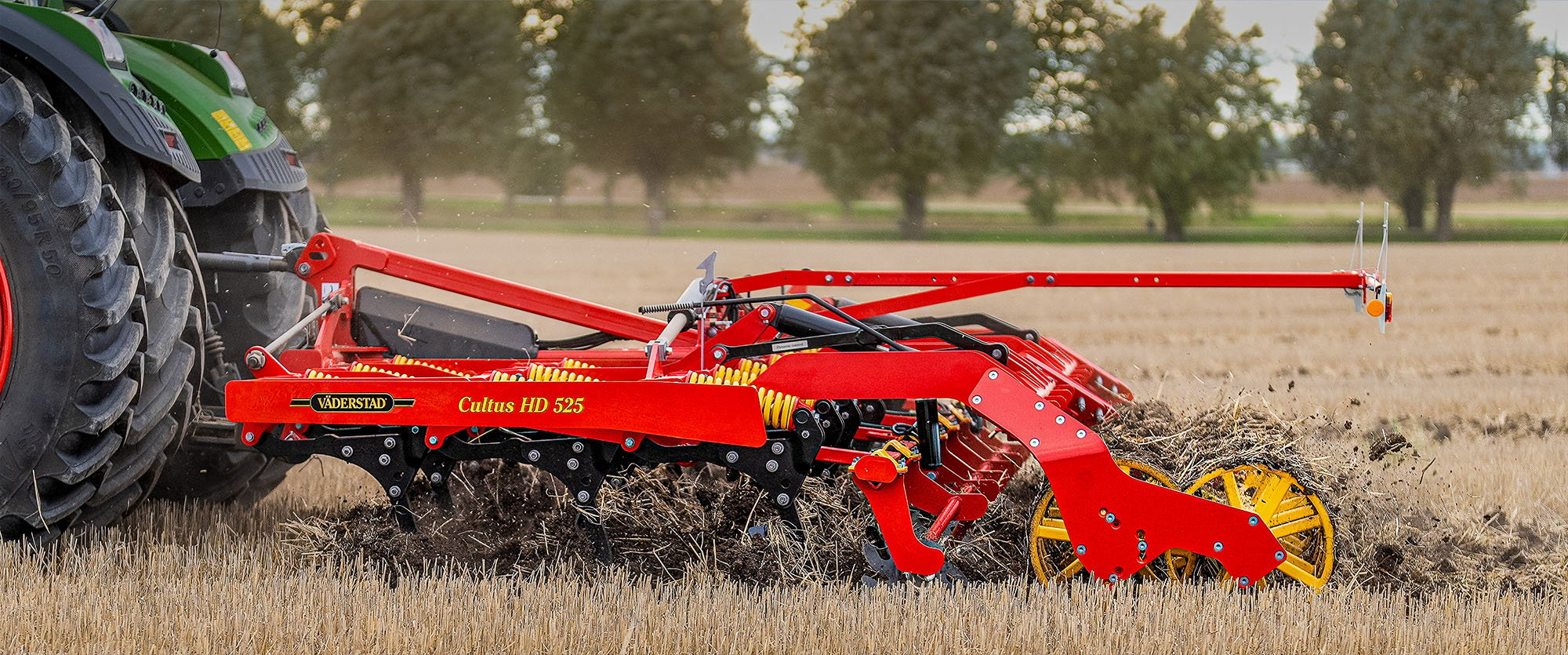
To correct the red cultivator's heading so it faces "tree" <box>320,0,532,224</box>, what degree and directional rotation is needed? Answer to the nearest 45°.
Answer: approximately 90° to its right

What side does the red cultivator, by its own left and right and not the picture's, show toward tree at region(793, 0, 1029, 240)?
right

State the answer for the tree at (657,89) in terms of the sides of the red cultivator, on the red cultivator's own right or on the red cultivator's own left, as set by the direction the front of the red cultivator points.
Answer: on the red cultivator's own right

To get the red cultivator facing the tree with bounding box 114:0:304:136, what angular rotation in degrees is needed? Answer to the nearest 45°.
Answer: approximately 45° to its right

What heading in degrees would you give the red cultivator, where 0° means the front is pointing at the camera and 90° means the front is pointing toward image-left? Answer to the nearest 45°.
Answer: approximately 90°

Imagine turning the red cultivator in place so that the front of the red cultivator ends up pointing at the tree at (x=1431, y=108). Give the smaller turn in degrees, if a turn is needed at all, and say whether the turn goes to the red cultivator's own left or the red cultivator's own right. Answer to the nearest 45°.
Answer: approximately 135° to the red cultivator's own right
